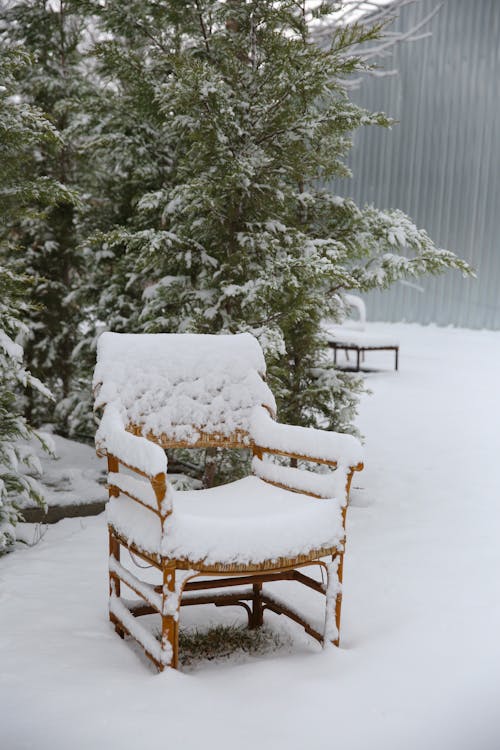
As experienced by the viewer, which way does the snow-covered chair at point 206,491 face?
facing the viewer and to the right of the viewer

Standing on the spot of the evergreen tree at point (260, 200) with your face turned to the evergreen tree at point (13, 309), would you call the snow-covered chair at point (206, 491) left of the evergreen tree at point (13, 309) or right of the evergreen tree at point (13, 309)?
left

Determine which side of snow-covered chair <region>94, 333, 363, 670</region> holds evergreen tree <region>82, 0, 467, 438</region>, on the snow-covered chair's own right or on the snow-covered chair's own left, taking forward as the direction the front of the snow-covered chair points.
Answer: on the snow-covered chair's own left

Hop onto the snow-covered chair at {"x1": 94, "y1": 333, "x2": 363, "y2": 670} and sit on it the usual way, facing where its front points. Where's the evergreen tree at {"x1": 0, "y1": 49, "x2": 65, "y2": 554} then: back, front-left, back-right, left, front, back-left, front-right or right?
back

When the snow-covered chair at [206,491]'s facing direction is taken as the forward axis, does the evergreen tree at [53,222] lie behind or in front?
behind

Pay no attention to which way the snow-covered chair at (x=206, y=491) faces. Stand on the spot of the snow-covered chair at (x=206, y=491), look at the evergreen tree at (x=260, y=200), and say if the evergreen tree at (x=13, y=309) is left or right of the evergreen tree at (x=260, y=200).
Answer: left
